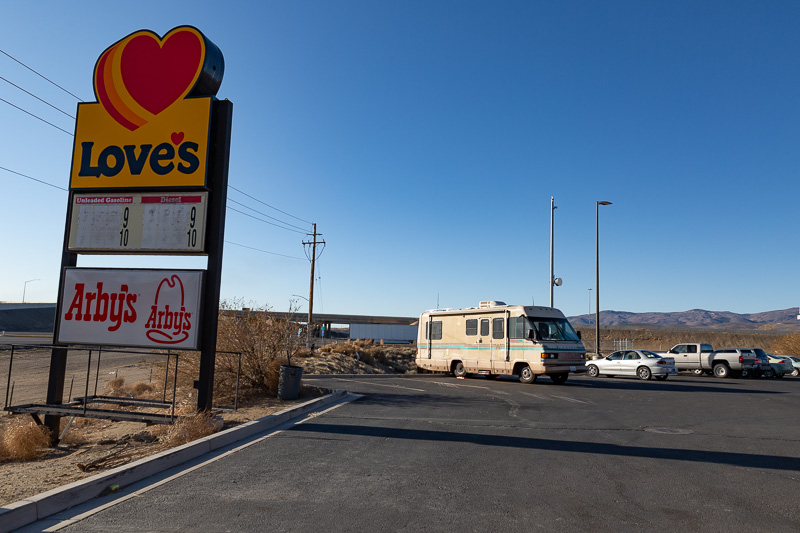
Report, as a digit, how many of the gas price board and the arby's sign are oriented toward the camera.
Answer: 2

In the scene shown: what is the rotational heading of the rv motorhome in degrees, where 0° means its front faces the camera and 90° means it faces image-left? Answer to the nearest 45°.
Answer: approximately 315°

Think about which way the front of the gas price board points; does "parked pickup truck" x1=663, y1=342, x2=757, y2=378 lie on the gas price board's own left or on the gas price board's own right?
on the gas price board's own left

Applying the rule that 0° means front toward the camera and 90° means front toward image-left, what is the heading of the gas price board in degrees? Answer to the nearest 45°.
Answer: approximately 0°

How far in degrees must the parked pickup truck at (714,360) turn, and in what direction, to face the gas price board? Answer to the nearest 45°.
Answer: approximately 135° to its left

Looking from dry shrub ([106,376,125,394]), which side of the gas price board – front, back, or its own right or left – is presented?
back

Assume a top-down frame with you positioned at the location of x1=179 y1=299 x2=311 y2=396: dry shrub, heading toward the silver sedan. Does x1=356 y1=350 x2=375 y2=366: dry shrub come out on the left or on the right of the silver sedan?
left

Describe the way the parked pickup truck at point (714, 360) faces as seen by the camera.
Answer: facing away from the viewer and to the left of the viewer

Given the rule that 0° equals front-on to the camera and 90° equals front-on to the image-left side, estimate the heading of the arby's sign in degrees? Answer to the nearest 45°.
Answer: approximately 0°

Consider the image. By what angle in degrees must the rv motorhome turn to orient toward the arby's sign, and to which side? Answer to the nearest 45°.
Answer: approximately 90° to its right

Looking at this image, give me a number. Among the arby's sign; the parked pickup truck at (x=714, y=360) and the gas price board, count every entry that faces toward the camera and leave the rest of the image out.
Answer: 2

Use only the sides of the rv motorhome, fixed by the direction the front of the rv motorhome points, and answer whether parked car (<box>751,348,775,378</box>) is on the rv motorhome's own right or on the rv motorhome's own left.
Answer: on the rv motorhome's own left
